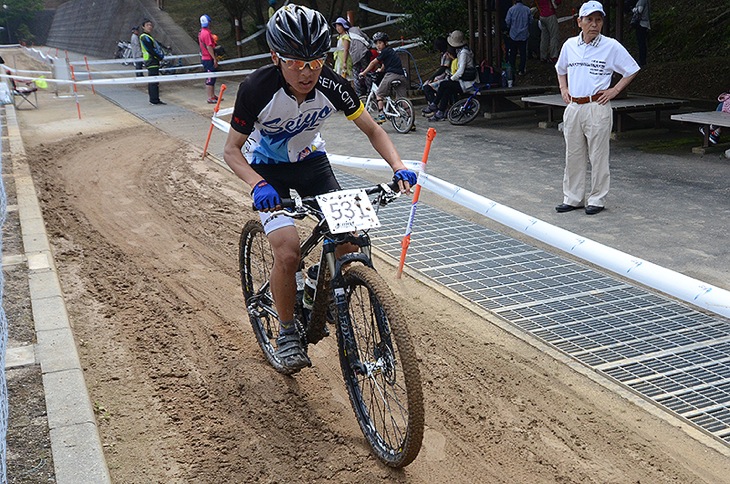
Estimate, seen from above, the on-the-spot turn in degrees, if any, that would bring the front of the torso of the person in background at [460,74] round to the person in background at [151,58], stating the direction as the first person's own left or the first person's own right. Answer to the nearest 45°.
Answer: approximately 45° to the first person's own right

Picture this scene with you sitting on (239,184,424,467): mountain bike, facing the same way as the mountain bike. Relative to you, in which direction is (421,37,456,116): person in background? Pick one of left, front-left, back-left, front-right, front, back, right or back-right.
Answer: back-left

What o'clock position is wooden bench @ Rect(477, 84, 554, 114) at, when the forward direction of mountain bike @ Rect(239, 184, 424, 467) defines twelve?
The wooden bench is roughly at 8 o'clock from the mountain bike.

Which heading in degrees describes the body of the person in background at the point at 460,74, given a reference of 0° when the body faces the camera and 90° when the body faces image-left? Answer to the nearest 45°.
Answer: approximately 90°

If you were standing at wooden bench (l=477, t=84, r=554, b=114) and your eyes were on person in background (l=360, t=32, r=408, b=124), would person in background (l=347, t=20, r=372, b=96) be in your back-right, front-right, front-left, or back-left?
front-right

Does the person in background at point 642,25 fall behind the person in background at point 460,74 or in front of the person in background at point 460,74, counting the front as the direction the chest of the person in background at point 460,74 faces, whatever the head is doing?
behind

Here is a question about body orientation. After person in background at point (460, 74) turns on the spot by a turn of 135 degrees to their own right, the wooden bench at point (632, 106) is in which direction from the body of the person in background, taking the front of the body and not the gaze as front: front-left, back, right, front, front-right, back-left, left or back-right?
right

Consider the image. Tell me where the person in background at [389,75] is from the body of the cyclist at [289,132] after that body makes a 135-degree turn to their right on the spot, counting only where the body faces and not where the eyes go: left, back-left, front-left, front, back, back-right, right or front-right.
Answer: right
